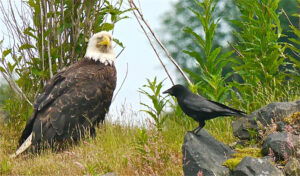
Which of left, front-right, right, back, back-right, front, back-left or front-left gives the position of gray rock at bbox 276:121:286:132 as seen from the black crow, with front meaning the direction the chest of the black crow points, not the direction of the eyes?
back-right

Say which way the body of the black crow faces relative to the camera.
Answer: to the viewer's left

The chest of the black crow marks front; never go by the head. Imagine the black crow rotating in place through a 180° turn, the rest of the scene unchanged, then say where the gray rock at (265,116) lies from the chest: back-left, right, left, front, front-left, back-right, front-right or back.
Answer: front-left

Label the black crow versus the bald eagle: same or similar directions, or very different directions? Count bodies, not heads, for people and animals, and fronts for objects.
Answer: very different directions

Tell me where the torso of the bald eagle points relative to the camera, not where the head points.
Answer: to the viewer's right

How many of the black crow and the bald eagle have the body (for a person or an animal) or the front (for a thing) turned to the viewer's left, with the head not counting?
1
